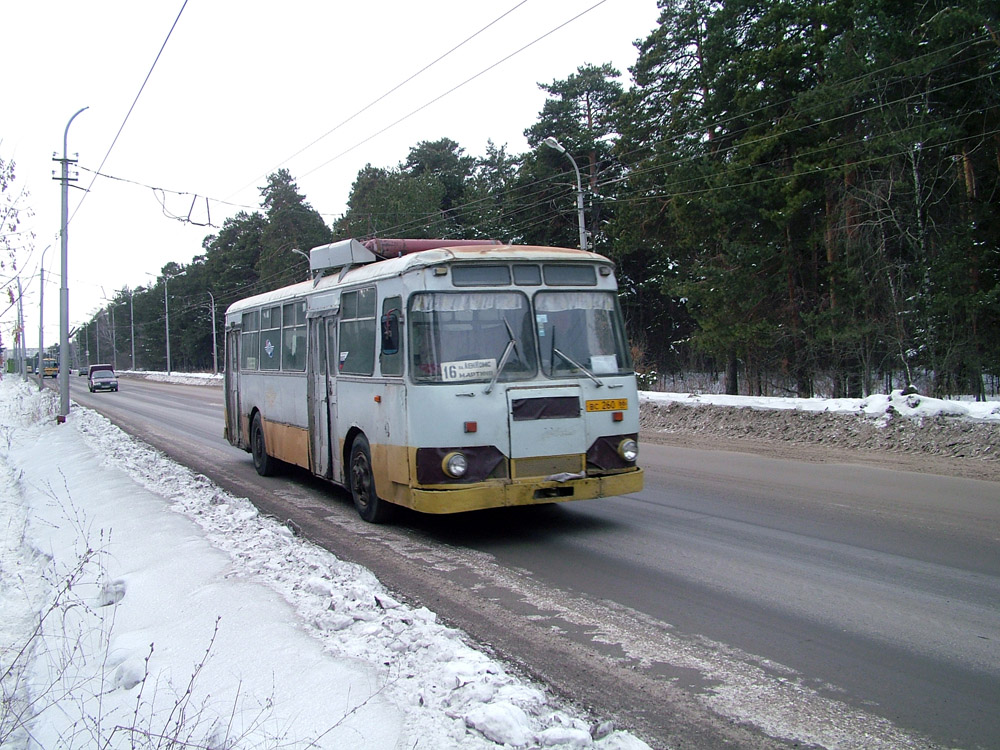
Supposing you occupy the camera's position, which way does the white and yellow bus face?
facing the viewer and to the right of the viewer
